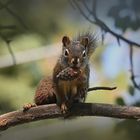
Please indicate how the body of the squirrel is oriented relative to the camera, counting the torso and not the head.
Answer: toward the camera
